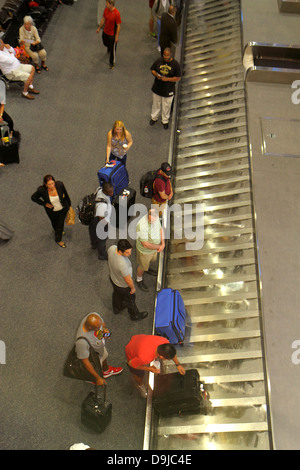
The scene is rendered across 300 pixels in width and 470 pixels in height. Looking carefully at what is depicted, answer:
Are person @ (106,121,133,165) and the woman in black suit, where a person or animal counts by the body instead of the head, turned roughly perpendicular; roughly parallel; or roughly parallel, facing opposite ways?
roughly parallel

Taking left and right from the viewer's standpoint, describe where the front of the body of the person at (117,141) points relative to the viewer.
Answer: facing the viewer

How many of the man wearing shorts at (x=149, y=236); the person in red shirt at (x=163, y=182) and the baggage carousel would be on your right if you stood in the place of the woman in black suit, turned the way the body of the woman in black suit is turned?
0

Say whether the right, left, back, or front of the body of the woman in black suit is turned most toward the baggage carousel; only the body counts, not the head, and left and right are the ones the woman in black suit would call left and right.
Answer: left

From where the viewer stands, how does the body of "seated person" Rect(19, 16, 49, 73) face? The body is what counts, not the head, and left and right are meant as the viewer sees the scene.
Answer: facing the viewer and to the right of the viewer

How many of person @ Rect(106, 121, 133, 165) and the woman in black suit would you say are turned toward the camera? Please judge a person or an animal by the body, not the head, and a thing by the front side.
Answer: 2
